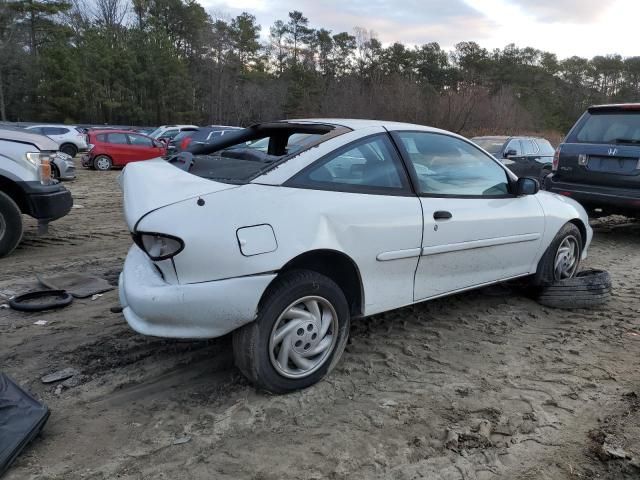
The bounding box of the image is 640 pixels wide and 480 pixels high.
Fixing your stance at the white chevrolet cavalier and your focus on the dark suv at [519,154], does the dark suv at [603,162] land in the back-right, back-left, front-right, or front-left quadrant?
front-right

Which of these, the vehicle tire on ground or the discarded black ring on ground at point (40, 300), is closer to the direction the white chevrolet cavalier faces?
the vehicle tire on ground

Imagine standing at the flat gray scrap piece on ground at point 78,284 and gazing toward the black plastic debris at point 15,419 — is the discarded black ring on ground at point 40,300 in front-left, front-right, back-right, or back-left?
front-right

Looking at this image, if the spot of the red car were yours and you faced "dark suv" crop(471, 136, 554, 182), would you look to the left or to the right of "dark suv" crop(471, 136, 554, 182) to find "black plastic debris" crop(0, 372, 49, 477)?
right

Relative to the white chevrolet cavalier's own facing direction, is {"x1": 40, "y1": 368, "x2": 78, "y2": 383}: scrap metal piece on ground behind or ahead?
behind

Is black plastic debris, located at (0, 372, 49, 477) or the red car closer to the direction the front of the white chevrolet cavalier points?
the red car

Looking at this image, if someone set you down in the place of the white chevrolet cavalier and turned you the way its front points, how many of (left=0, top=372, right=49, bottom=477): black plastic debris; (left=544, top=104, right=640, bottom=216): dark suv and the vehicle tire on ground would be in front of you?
2

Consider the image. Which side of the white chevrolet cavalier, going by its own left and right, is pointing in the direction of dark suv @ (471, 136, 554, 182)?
front

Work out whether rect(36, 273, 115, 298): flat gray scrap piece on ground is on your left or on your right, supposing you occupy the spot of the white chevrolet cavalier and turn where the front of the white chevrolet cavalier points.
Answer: on your left

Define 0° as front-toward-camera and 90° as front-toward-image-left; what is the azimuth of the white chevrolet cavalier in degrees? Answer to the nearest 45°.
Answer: approximately 225°

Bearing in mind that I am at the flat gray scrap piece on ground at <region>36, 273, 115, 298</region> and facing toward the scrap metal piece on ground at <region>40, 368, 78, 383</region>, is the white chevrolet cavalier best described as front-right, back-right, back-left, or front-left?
front-left

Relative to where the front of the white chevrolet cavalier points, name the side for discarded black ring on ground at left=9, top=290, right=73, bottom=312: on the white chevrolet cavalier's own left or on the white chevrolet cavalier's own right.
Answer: on the white chevrolet cavalier's own left

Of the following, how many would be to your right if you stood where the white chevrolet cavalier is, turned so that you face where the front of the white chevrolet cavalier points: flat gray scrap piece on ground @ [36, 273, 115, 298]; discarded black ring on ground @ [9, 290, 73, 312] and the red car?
0

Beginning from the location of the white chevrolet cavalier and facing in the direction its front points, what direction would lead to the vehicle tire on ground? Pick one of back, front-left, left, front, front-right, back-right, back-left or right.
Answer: front

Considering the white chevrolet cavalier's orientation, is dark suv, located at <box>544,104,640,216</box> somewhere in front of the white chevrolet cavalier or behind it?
in front

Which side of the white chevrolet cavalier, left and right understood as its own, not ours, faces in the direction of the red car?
left

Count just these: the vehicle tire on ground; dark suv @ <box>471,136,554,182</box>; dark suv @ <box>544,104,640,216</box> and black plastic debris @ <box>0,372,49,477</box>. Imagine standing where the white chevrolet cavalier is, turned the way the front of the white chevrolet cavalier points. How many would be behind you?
1

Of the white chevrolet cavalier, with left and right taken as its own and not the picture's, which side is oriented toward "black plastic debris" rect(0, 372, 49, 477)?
back

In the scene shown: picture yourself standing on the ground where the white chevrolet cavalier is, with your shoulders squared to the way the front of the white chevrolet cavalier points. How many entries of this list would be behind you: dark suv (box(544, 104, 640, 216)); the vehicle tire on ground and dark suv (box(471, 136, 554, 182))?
0

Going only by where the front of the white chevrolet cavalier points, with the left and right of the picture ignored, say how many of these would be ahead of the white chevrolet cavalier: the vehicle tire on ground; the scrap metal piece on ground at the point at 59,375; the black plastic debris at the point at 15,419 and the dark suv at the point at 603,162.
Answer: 2
